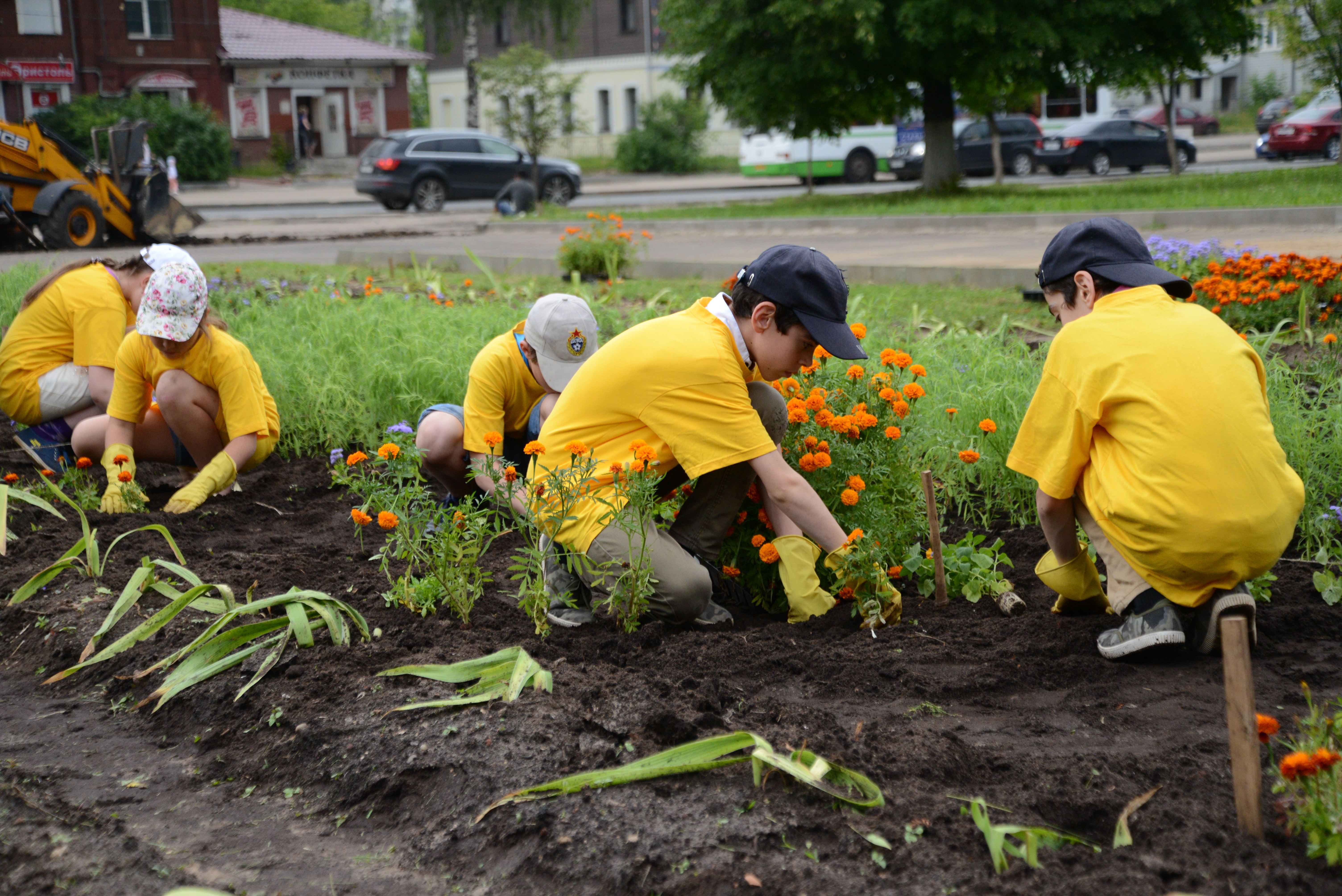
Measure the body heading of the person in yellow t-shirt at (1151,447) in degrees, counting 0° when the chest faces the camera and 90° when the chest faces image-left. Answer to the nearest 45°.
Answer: approximately 135°

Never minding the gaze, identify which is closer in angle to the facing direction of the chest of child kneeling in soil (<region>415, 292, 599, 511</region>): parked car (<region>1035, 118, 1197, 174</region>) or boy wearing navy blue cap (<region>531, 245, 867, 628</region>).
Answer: the boy wearing navy blue cap

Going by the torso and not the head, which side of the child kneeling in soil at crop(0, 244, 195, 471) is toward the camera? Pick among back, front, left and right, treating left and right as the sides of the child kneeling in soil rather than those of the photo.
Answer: right

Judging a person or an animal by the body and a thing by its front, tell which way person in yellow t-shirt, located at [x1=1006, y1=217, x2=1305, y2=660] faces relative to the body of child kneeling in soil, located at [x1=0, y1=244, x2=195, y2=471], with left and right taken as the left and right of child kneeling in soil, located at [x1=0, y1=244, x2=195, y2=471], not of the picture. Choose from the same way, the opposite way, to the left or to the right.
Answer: to the left

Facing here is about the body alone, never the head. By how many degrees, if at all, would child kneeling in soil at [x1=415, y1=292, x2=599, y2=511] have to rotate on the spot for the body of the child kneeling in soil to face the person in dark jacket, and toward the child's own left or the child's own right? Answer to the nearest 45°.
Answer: approximately 135° to the child's own left

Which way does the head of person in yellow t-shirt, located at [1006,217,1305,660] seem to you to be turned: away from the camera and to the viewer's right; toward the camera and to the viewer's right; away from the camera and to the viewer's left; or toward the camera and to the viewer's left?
away from the camera and to the viewer's left

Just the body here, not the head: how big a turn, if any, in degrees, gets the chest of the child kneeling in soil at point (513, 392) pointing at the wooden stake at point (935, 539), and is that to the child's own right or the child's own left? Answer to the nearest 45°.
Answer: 0° — they already face it

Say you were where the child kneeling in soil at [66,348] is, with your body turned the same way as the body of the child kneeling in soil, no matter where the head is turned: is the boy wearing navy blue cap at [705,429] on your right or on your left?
on your right

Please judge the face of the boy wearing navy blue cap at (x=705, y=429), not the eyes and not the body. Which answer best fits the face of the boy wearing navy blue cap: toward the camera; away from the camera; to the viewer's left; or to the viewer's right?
to the viewer's right

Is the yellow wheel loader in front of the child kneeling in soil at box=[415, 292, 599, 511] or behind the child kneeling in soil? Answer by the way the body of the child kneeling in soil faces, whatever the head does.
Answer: behind

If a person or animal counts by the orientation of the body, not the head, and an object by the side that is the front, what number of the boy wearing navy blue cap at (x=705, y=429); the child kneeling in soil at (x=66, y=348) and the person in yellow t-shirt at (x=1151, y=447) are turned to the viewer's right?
2

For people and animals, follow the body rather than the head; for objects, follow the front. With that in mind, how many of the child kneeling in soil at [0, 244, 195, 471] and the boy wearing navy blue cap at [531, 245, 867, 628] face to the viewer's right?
2

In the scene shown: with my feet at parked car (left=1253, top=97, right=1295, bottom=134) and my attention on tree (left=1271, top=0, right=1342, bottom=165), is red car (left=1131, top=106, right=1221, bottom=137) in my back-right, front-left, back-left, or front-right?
back-right
